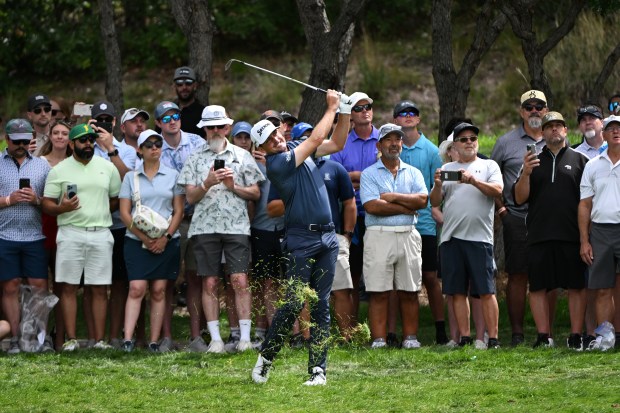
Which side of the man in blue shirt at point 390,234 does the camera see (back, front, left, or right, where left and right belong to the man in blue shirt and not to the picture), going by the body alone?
front

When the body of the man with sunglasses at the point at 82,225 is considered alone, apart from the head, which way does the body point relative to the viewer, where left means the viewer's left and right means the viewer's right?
facing the viewer

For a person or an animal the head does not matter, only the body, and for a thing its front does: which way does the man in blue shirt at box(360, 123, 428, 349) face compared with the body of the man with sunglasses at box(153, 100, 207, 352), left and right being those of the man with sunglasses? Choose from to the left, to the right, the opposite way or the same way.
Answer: the same way

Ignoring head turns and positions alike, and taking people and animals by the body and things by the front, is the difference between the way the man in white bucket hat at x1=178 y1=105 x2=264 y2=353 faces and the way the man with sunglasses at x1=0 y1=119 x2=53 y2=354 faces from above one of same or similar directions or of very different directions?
same or similar directions

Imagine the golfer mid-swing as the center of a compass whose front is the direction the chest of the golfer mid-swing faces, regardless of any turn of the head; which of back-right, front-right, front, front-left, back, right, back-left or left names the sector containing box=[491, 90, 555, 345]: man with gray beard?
left

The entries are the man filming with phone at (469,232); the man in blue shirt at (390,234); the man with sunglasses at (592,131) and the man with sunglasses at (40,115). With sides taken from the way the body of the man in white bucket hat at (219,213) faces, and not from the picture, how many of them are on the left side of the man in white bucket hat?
3

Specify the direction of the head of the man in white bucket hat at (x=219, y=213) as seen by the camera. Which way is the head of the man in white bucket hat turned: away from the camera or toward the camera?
toward the camera

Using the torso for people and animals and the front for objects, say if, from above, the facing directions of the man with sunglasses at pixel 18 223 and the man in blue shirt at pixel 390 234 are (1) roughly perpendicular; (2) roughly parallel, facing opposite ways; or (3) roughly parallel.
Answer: roughly parallel

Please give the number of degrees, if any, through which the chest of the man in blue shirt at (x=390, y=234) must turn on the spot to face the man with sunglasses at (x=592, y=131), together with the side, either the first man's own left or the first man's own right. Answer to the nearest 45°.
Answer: approximately 90° to the first man's own left

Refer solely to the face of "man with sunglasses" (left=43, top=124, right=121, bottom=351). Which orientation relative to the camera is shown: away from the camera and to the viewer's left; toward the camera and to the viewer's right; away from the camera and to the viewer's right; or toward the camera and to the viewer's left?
toward the camera and to the viewer's right

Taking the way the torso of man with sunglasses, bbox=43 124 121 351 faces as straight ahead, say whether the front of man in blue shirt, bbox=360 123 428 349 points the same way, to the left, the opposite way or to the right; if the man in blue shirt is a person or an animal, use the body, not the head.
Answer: the same way

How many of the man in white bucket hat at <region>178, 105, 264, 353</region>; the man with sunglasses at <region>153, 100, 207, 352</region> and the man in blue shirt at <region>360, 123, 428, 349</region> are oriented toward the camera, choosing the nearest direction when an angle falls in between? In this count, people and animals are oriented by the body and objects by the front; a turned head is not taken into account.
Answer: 3
